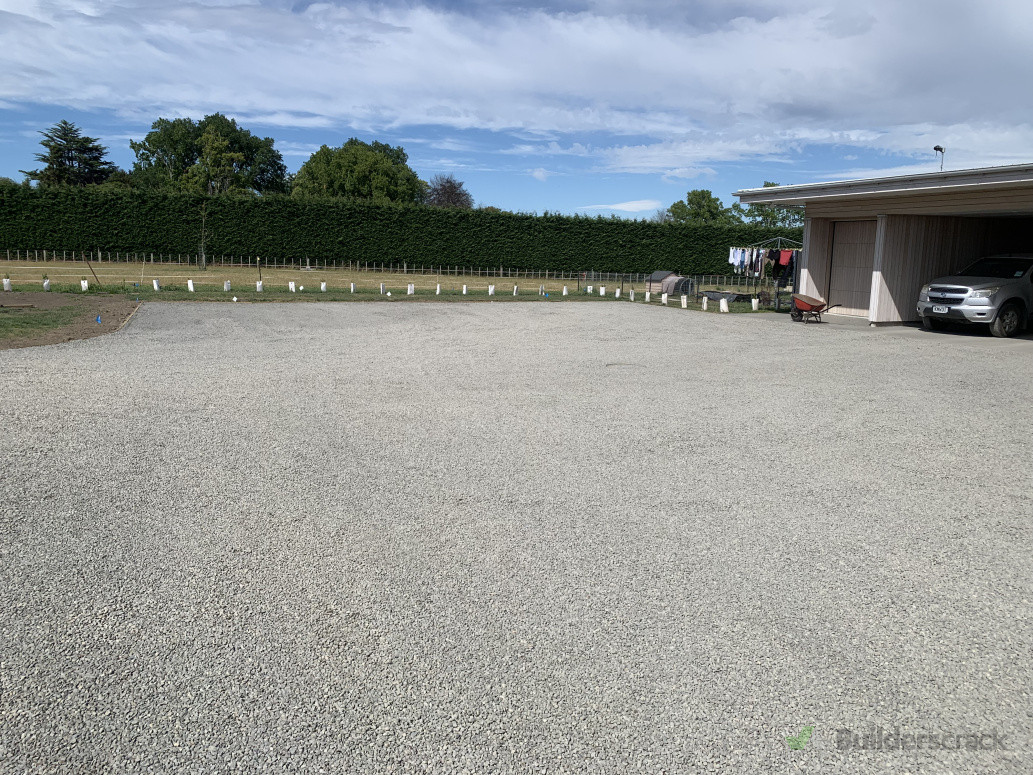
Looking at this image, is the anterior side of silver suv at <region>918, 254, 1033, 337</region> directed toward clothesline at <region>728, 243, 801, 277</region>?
no

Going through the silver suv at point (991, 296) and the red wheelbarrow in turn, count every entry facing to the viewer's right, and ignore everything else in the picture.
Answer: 0

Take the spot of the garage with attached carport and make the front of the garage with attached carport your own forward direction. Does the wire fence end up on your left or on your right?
on your right

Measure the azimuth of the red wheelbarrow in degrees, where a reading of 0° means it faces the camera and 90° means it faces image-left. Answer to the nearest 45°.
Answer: approximately 90°

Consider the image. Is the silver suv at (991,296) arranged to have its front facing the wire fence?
no

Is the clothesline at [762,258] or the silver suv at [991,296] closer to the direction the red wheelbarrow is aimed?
the clothesline

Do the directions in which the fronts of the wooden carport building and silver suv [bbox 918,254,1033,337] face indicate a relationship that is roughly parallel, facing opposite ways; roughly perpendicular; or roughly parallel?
roughly parallel

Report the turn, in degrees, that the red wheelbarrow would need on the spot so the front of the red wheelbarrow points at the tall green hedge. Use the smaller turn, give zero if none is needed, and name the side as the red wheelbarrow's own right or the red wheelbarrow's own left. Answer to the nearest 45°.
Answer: approximately 45° to the red wheelbarrow's own right

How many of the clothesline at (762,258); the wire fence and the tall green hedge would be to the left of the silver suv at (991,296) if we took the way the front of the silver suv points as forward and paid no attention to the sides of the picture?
0

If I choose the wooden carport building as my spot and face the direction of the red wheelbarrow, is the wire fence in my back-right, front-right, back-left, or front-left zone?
front-right

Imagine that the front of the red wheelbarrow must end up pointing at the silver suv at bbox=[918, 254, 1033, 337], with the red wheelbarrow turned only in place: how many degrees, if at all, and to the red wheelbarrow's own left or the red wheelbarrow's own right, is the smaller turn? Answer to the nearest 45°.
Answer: approximately 135° to the red wheelbarrow's own left

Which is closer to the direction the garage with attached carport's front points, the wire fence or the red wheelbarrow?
the red wheelbarrow

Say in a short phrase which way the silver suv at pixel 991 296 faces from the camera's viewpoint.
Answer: facing the viewer and to the left of the viewer

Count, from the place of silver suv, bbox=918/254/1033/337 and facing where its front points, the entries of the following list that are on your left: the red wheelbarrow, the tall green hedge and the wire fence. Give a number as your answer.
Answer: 0

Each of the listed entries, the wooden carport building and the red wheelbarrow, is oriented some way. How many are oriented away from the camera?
0
